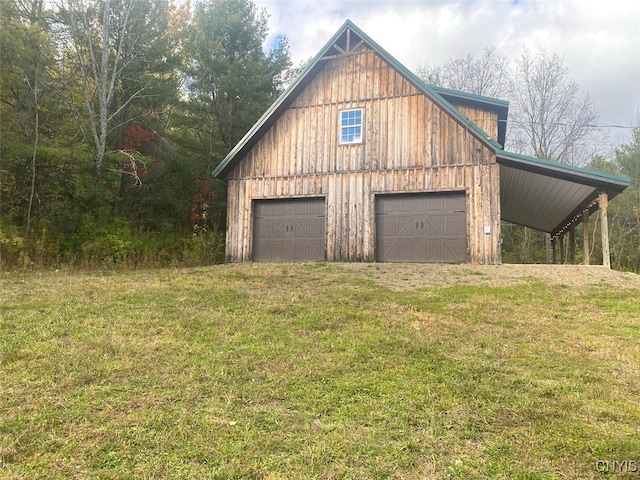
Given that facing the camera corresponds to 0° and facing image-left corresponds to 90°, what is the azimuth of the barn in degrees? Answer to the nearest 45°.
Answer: approximately 0°
